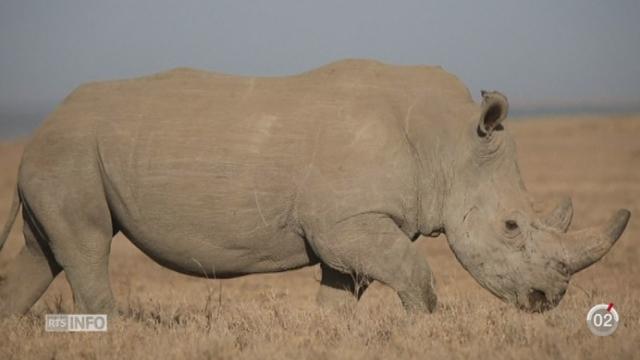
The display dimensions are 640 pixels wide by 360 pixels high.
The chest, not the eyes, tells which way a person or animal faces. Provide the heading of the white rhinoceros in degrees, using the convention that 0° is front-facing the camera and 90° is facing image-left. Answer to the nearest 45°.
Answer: approximately 270°
